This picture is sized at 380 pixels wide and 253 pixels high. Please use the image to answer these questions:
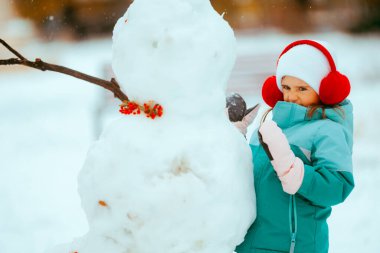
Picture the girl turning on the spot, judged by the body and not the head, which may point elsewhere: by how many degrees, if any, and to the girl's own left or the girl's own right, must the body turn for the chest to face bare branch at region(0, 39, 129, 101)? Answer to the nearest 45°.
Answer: approximately 45° to the girl's own right

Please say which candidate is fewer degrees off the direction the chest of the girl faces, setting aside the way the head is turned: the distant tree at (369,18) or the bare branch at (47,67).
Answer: the bare branch

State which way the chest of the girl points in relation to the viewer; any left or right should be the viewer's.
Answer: facing the viewer and to the left of the viewer

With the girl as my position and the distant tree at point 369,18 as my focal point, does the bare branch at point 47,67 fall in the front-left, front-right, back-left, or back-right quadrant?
back-left

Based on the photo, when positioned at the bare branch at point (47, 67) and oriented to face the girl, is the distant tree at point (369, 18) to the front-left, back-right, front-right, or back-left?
front-left

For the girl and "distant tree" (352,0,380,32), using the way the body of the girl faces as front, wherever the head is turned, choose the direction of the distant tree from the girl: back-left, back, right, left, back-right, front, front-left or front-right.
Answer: back-right
